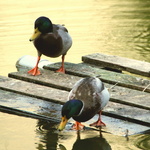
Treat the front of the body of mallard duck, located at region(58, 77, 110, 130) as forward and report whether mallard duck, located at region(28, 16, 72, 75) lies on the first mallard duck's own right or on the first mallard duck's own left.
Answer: on the first mallard duck's own right

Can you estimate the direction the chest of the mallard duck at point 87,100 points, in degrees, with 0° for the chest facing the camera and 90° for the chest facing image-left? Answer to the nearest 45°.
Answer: approximately 45°

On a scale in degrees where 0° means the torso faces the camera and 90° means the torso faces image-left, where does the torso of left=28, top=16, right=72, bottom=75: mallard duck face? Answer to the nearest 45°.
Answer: approximately 45°

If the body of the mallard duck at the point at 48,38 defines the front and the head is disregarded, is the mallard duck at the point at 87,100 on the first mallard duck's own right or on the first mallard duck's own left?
on the first mallard duck's own left
